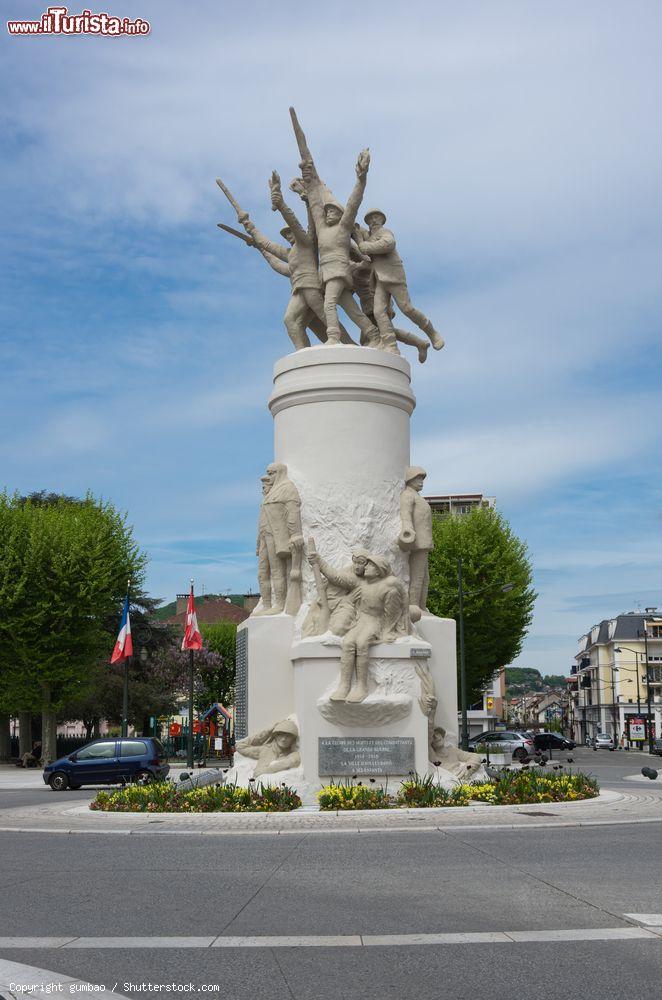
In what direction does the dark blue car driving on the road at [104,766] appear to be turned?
to the viewer's left

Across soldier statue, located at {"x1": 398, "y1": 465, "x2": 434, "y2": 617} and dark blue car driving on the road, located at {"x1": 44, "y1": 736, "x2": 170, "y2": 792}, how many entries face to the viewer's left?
1

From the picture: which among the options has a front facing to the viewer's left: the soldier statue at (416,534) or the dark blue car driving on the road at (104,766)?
the dark blue car driving on the road

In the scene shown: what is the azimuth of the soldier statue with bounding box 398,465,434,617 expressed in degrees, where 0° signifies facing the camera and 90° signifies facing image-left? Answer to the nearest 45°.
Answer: approximately 315°
